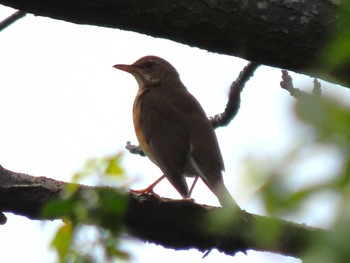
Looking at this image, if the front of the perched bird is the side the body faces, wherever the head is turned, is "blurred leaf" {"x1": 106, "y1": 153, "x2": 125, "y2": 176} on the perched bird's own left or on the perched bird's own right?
on the perched bird's own left

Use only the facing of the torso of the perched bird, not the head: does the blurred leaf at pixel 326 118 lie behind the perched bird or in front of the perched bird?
behind

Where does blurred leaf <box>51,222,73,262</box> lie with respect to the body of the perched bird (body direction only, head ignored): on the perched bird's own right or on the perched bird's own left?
on the perched bird's own left

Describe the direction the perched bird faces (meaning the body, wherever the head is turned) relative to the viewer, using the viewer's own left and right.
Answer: facing away from the viewer and to the left of the viewer
